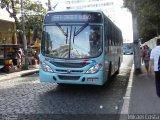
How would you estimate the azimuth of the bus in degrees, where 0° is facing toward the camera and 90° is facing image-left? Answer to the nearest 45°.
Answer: approximately 0°

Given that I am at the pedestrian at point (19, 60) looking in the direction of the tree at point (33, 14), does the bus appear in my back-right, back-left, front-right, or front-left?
back-right

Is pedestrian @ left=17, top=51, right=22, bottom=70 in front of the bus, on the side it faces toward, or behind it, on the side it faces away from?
behind

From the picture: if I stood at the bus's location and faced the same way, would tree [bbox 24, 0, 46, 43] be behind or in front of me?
behind

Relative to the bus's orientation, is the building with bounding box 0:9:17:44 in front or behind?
behind
